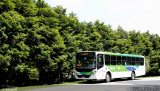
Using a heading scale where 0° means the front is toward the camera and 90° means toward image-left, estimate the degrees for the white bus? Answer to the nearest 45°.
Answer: approximately 45°
